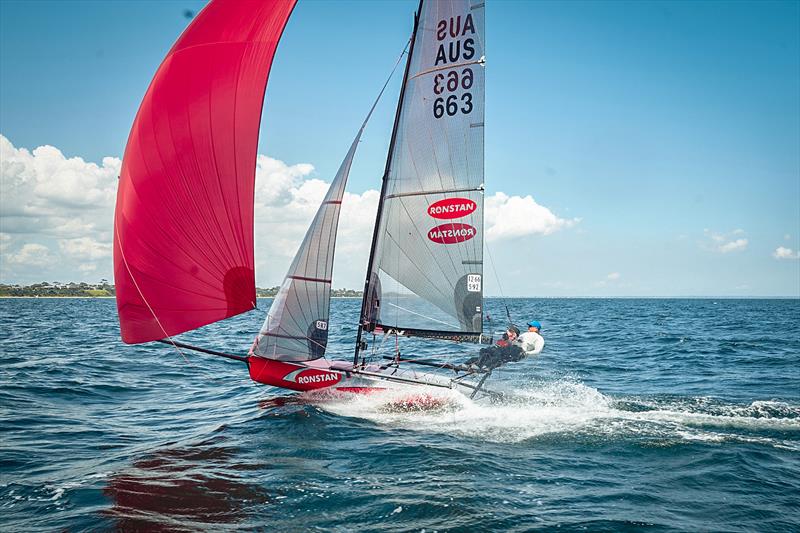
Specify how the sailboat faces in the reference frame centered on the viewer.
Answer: facing to the left of the viewer

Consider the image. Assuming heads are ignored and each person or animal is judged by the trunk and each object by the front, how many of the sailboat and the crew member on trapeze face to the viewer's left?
2

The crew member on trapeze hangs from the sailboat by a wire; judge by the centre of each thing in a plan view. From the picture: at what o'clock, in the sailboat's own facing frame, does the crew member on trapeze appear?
The crew member on trapeze is roughly at 6 o'clock from the sailboat.

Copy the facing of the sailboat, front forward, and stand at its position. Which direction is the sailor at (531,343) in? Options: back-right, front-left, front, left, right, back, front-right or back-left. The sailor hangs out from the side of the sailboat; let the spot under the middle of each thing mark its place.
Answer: back

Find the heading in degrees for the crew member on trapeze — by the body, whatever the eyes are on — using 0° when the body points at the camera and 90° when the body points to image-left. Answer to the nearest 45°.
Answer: approximately 90°
